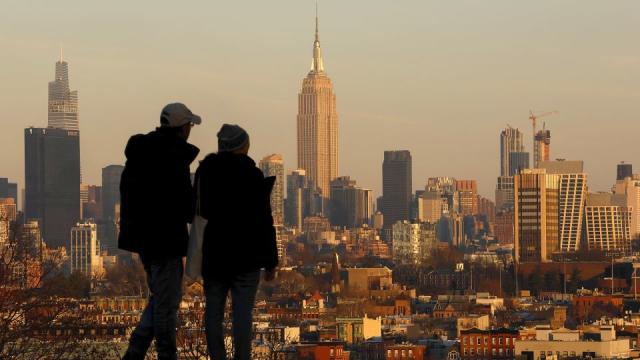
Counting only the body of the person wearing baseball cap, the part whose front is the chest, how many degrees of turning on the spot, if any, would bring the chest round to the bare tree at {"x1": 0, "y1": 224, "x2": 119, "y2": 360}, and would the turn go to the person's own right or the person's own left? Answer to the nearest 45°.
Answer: approximately 45° to the person's own left

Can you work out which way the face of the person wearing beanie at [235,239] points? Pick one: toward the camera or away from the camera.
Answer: away from the camera

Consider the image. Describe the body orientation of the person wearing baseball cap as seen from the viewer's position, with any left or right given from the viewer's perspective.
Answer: facing away from the viewer and to the right of the viewer
